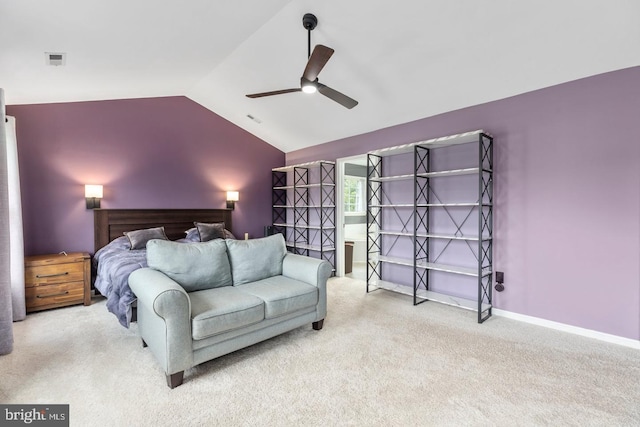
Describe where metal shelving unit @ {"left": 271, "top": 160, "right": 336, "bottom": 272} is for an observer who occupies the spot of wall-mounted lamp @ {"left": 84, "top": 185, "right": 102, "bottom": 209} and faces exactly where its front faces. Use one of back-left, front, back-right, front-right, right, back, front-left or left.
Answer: left

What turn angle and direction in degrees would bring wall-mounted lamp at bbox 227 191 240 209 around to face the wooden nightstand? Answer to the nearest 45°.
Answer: approximately 45° to its right

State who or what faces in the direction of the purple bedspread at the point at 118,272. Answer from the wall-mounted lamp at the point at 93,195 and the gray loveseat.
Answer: the wall-mounted lamp

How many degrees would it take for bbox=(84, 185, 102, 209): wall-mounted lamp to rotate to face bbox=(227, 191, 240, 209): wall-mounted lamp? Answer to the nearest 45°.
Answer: approximately 90° to its left

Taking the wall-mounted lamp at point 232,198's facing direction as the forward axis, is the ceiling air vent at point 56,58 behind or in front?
in front

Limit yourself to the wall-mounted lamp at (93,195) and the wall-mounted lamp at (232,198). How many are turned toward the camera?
2

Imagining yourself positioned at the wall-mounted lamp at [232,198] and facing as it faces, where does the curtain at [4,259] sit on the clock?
The curtain is roughly at 1 o'clock from the wall-mounted lamp.

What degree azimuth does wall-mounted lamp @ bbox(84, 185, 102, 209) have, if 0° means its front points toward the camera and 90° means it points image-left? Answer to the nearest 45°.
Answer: approximately 0°

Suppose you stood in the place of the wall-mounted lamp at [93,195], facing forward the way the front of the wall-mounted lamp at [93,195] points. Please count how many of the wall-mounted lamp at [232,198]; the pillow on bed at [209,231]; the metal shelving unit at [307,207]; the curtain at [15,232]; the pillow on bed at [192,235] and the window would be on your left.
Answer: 5

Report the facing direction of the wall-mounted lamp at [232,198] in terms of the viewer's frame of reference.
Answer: facing the viewer
